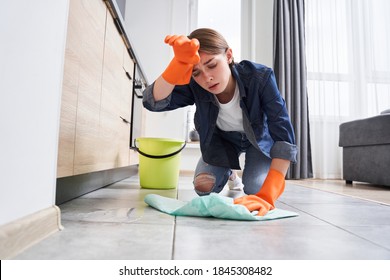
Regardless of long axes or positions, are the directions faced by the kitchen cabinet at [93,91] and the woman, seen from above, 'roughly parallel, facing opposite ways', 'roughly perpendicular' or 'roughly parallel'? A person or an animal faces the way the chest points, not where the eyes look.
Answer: roughly perpendicular

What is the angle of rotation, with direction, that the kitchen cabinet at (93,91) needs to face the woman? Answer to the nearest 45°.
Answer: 0° — it already faces them

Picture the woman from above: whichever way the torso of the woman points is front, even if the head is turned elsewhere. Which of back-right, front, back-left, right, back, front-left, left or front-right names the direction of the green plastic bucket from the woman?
back-right

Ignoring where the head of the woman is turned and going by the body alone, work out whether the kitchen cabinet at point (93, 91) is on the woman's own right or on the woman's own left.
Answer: on the woman's own right

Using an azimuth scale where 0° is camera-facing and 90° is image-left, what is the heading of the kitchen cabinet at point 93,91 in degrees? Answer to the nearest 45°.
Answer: approximately 315°
